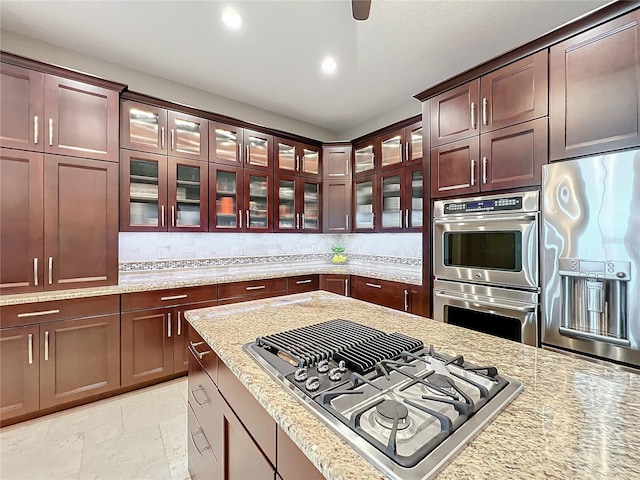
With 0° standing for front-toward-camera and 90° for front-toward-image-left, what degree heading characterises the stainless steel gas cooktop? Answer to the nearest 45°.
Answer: approximately 45°

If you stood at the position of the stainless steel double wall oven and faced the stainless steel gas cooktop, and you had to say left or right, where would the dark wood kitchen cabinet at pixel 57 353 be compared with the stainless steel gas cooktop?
right

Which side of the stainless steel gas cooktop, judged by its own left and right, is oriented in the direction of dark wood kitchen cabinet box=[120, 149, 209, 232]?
right

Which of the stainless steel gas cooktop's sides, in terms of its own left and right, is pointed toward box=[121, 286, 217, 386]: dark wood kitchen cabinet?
right

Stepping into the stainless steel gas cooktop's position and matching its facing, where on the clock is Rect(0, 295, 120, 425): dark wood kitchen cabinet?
The dark wood kitchen cabinet is roughly at 2 o'clock from the stainless steel gas cooktop.

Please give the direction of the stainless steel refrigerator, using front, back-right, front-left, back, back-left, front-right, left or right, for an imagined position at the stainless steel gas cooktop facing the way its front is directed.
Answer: back

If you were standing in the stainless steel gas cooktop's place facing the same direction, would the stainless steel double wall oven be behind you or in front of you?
behind
